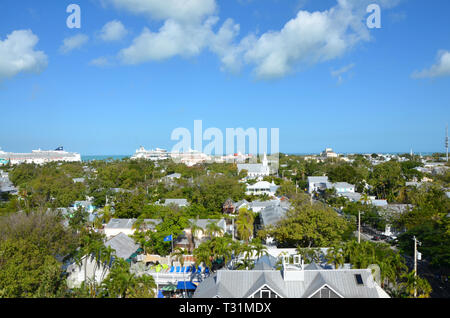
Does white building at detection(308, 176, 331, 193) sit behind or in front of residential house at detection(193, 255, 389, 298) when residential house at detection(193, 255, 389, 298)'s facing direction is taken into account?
behind

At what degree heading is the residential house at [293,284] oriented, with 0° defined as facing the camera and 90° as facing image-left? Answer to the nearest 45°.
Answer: approximately 0°

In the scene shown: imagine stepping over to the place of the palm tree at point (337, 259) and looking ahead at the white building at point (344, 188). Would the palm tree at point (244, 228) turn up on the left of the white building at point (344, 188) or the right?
left

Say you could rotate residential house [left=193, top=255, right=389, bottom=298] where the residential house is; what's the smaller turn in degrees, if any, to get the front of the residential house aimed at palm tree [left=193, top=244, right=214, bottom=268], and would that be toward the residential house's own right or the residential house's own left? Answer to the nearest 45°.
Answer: approximately 135° to the residential house's own right

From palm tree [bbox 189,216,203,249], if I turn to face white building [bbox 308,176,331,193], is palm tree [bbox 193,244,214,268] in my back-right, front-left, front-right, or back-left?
back-right

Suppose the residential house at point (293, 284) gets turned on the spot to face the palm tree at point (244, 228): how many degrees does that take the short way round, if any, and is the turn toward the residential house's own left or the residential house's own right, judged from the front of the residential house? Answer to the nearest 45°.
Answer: approximately 180°

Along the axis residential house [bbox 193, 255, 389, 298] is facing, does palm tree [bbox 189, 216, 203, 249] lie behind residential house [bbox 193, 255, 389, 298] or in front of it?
behind
